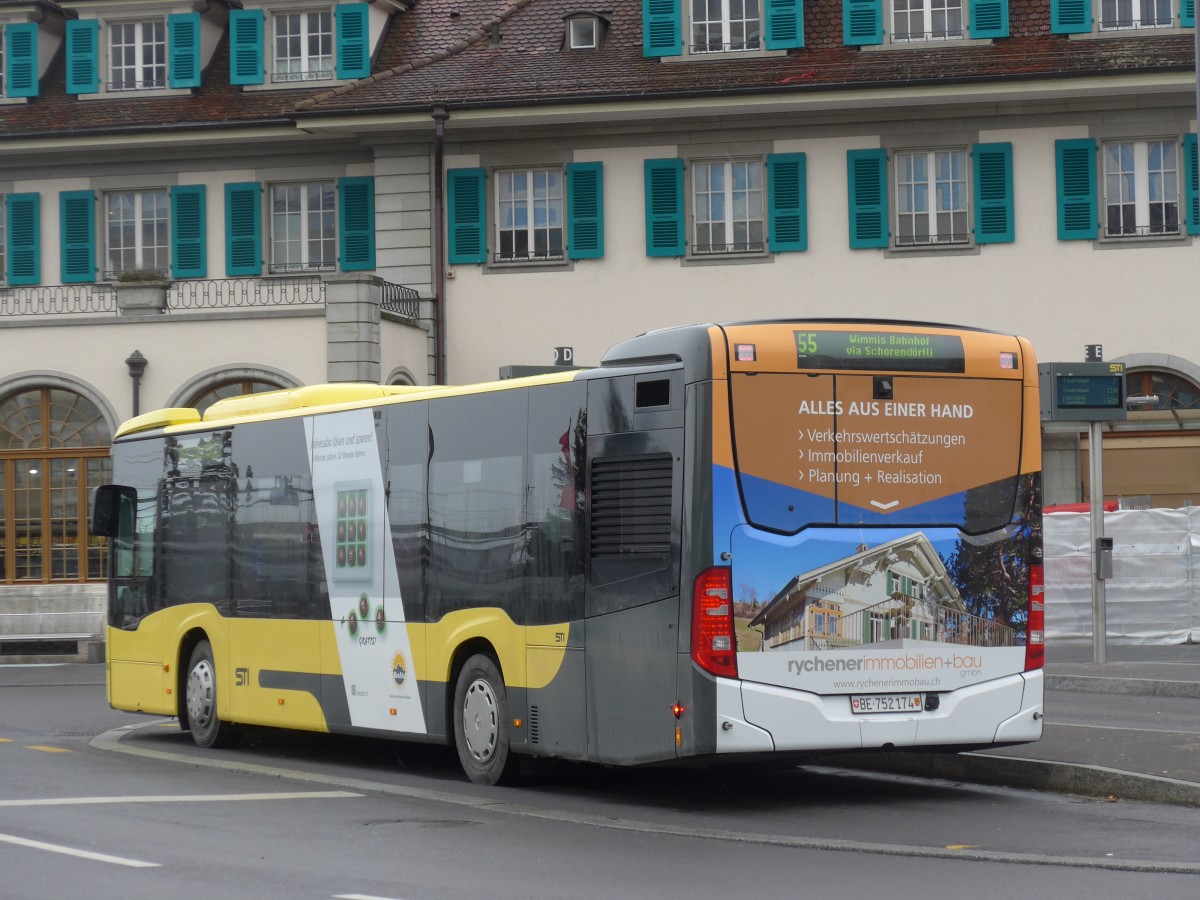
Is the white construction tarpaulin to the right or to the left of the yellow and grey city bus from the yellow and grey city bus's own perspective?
on its right

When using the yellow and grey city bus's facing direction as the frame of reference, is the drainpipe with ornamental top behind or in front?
in front

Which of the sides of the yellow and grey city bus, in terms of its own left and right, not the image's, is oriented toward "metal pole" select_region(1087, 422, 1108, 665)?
right

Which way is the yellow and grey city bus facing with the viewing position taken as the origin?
facing away from the viewer and to the left of the viewer

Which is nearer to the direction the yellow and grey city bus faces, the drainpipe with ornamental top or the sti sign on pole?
the drainpipe with ornamental top

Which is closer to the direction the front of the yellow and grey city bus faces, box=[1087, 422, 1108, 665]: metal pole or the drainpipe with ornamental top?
the drainpipe with ornamental top
